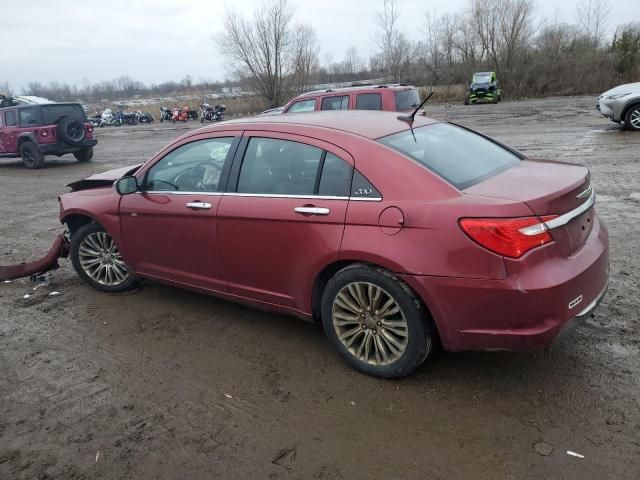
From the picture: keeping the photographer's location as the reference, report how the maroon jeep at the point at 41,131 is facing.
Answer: facing away from the viewer and to the left of the viewer

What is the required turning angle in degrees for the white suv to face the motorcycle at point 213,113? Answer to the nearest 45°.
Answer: approximately 90° to its right

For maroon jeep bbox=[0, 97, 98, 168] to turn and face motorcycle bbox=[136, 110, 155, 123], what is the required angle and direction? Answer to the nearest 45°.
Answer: approximately 45° to its right

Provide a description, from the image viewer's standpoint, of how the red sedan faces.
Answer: facing away from the viewer and to the left of the viewer

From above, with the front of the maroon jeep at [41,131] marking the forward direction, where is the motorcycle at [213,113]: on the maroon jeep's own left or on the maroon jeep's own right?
on the maroon jeep's own right

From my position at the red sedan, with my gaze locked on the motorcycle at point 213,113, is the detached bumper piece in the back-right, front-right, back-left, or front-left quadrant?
front-left

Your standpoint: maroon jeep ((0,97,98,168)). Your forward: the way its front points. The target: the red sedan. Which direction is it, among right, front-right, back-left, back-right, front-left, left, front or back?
back-left

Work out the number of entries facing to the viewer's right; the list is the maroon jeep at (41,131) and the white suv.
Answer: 0

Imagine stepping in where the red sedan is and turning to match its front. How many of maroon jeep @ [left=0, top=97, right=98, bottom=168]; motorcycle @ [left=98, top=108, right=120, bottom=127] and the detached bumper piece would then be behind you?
0

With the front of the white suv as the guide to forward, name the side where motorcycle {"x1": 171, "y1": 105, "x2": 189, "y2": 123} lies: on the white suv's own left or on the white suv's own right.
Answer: on the white suv's own right

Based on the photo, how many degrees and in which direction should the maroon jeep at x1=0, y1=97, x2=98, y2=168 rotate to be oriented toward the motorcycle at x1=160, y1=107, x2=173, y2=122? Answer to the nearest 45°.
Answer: approximately 45° to its right
